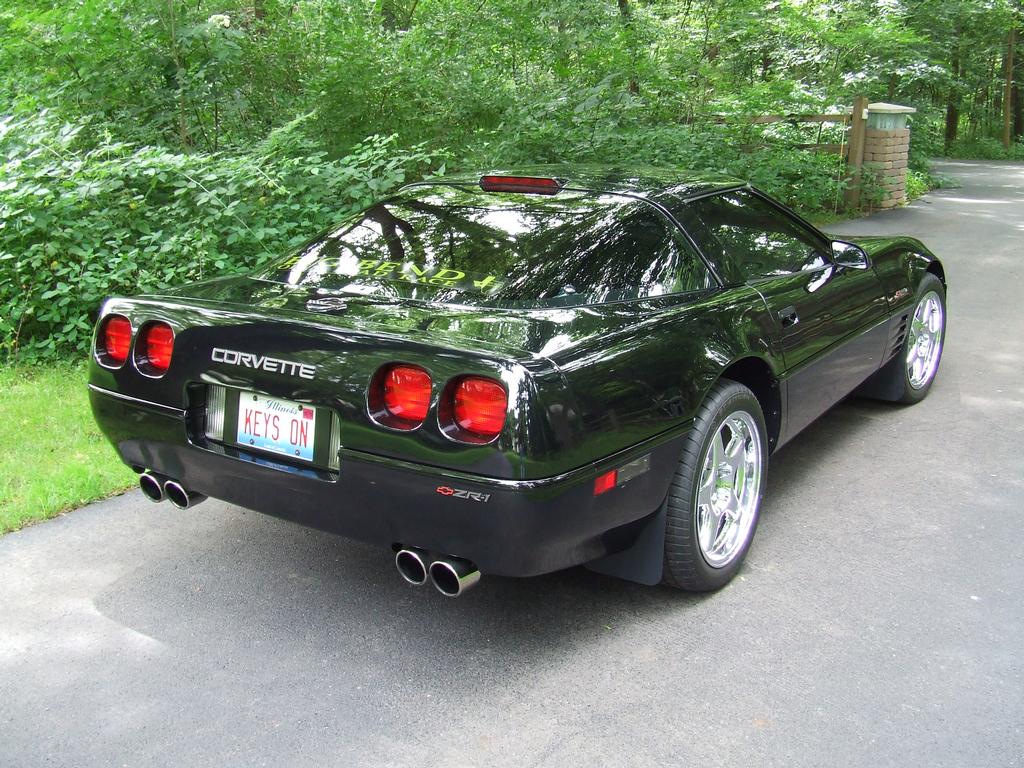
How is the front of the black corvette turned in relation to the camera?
facing away from the viewer and to the right of the viewer

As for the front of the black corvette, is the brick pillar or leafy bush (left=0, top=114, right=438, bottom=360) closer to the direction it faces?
the brick pillar

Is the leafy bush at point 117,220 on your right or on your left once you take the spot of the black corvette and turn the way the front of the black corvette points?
on your left
